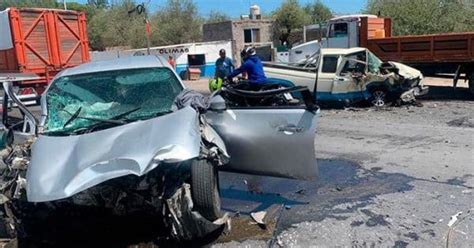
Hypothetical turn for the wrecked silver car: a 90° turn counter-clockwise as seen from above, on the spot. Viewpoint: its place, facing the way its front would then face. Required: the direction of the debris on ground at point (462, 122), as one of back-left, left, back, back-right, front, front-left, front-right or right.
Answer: front-left

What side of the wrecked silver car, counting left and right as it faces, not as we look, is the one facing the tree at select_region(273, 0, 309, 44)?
back

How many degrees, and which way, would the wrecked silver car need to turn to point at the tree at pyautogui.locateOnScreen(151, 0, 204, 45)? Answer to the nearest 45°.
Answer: approximately 180°

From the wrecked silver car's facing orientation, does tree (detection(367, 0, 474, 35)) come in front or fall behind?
behind

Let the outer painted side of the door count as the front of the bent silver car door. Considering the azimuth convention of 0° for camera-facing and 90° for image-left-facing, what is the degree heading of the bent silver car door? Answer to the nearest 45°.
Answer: approximately 0°

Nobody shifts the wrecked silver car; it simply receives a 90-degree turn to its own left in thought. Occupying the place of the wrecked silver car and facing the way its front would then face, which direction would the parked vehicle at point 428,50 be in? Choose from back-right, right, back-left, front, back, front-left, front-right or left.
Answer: front-left
